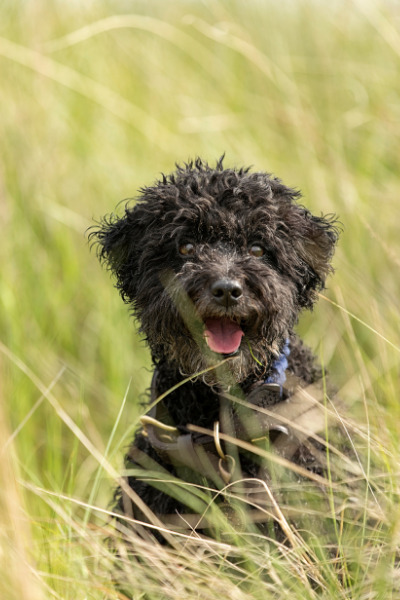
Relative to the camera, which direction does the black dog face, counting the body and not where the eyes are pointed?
toward the camera
